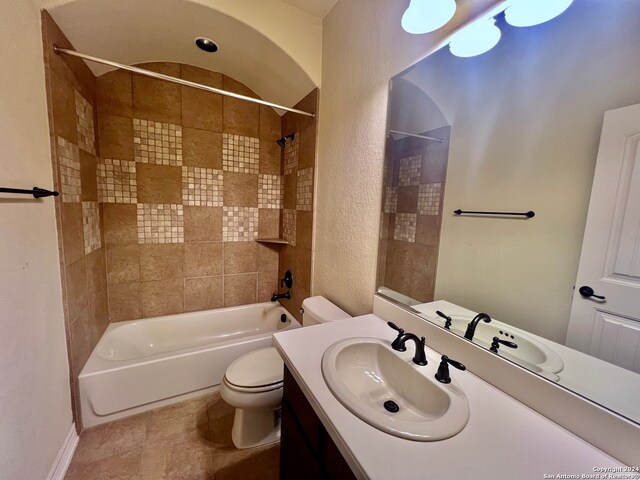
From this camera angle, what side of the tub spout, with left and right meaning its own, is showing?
left

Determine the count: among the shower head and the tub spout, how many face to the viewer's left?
2

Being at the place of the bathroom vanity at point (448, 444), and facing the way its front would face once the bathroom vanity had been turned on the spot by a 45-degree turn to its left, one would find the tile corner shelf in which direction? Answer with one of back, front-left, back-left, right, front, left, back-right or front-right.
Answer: back-right

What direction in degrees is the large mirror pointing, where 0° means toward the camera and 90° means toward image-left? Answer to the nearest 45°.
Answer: approximately 45°

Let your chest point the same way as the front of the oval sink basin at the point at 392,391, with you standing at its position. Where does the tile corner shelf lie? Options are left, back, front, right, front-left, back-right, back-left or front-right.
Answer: right

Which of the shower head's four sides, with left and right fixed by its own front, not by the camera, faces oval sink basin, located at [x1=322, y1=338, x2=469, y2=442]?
left

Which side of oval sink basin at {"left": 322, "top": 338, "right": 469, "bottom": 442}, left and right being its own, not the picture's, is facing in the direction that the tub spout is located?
right

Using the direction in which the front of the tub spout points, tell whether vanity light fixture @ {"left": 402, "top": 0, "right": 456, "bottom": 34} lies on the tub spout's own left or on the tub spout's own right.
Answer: on the tub spout's own left

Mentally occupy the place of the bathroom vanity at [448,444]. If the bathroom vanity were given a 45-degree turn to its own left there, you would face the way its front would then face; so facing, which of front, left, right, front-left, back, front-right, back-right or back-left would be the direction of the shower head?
back-right

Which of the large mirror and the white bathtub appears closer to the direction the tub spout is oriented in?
the white bathtub

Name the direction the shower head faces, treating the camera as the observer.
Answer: facing to the left of the viewer
